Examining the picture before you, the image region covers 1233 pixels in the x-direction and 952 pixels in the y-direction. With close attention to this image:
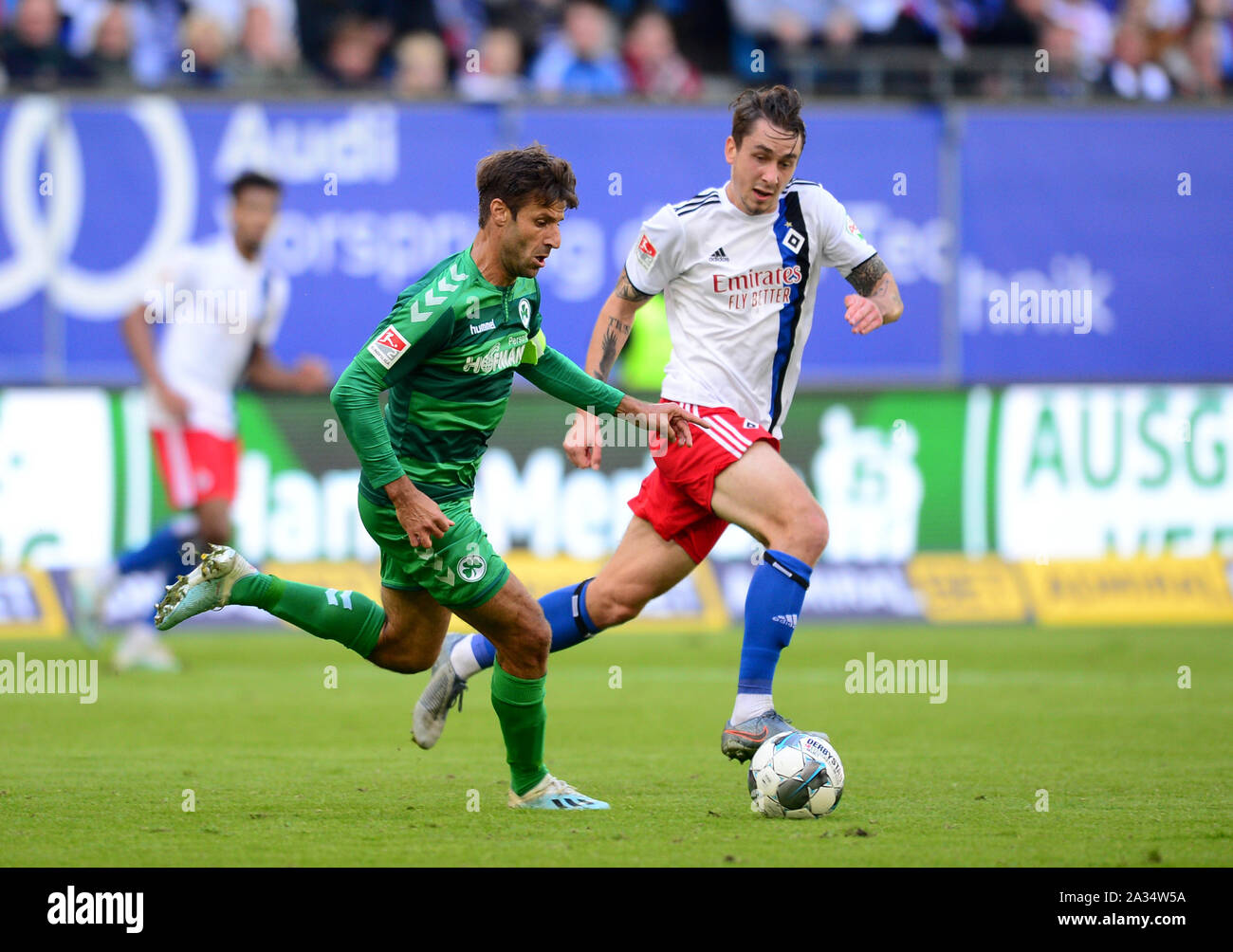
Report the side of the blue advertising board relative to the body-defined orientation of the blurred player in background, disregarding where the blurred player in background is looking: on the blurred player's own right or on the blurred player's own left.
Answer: on the blurred player's own left

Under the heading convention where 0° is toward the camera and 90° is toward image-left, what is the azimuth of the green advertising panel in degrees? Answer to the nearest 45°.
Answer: approximately 0°

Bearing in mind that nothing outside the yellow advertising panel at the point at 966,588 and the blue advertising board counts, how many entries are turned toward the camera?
2

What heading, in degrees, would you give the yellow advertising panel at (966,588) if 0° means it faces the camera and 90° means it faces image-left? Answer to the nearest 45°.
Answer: approximately 0°

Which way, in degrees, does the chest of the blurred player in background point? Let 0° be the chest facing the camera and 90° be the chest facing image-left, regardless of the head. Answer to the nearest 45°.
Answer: approximately 315°

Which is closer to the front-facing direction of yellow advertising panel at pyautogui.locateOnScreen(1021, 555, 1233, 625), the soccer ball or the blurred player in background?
the soccer ball

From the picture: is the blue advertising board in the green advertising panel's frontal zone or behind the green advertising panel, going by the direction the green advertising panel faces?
behind

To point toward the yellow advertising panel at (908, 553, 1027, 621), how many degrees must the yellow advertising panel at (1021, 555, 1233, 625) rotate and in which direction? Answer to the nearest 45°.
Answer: approximately 90° to its right
